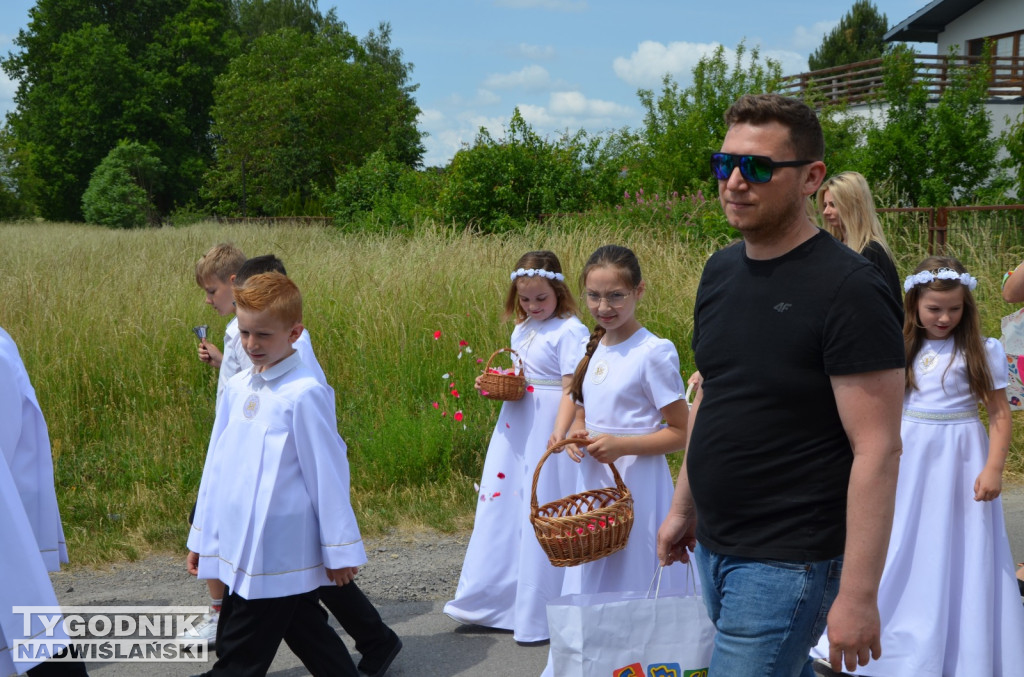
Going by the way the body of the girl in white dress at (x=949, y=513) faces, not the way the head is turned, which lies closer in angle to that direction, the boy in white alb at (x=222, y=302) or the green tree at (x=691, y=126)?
the boy in white alb

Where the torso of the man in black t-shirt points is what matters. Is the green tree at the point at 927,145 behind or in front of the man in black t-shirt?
behind

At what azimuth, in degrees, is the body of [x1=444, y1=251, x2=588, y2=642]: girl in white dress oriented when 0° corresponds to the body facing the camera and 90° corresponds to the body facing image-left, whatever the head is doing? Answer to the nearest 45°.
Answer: approximately 45°

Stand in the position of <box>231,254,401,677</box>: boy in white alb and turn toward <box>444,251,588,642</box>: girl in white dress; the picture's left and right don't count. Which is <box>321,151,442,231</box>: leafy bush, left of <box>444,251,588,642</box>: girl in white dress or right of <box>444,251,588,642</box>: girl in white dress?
left

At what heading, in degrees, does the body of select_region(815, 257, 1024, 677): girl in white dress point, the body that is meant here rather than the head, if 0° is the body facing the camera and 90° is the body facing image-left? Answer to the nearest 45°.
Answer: approximately 45°

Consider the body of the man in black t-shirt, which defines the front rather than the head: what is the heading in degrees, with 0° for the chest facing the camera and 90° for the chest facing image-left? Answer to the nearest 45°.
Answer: approximately 45°

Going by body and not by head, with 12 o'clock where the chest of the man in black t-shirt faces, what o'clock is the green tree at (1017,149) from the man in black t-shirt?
The green tree is roughly at 5 o'clock from the man in black t-shirt.

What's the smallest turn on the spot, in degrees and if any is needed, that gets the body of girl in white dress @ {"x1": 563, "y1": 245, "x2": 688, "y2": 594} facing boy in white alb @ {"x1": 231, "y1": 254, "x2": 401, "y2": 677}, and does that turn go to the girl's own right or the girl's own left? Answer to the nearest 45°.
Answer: approximately 45° to the girl's own right

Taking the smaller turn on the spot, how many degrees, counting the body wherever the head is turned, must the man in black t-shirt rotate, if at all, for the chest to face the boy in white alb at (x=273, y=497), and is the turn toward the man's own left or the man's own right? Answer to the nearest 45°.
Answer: approximately 45° to the man's own right

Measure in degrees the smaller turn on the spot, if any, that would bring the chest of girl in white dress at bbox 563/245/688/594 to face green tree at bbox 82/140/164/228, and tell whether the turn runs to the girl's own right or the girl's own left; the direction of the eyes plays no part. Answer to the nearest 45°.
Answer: approximately 90° to the girl's own right

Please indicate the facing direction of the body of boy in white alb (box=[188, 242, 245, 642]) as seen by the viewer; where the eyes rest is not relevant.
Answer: to the viewer's left

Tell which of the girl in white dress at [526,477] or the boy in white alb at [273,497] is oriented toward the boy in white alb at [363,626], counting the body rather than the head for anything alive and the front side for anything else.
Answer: the girl in white dress
